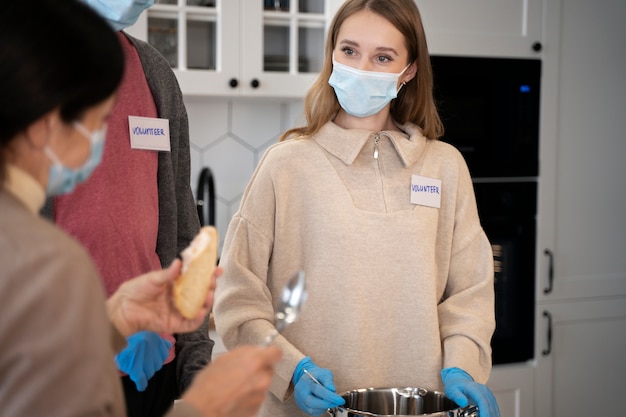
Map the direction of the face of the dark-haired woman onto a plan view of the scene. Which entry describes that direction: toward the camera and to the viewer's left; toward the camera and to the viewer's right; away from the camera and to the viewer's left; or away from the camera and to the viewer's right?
away from the camera and to the viewer's right

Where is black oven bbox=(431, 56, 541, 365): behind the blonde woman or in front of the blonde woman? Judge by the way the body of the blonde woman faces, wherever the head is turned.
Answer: behind

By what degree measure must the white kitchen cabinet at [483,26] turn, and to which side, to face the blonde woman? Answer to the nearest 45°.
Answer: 0° — it already faces them

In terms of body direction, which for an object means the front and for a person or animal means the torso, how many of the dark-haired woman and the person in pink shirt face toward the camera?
1

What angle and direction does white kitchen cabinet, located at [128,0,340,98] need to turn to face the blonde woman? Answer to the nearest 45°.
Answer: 0° — it already faces them
